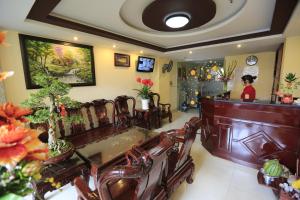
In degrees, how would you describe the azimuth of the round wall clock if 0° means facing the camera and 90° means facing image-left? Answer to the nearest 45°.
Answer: approximately 0°

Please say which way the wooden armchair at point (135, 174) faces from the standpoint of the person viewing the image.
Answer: facing away from the viewer and to the left of the viewer

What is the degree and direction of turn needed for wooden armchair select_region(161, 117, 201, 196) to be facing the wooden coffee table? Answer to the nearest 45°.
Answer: approximately 45° to its left

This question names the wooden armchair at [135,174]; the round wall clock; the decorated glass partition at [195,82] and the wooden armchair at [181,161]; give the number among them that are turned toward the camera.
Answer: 2

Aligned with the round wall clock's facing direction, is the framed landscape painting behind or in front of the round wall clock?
in front

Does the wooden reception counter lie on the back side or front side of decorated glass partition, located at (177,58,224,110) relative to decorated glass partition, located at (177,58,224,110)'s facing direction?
on the front side

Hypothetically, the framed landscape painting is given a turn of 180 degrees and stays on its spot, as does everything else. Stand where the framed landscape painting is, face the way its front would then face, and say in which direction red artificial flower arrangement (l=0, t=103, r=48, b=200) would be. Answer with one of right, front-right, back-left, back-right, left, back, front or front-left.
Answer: back-left
